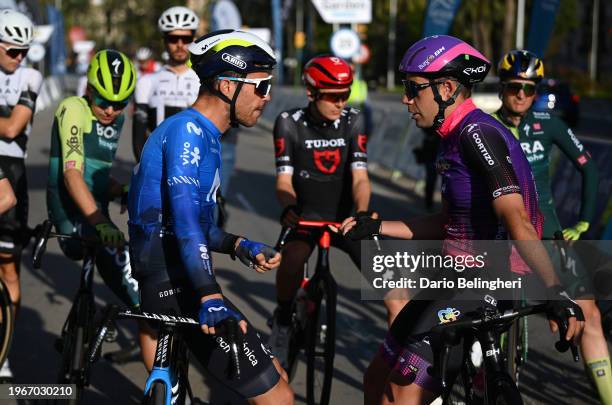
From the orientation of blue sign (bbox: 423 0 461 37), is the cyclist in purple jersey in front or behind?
in front

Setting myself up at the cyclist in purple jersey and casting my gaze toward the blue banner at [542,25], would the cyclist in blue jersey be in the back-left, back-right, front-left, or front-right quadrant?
back-left

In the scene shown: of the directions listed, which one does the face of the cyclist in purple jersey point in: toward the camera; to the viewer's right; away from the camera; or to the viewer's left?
to the viewer's left

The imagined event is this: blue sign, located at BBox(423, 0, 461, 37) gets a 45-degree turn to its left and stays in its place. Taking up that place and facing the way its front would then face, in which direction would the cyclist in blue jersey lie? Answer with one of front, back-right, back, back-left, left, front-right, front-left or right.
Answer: front-right

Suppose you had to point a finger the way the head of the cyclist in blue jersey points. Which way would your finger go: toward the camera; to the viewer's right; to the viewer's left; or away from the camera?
to the viewer's right

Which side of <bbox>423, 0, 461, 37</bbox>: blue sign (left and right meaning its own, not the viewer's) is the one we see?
front
